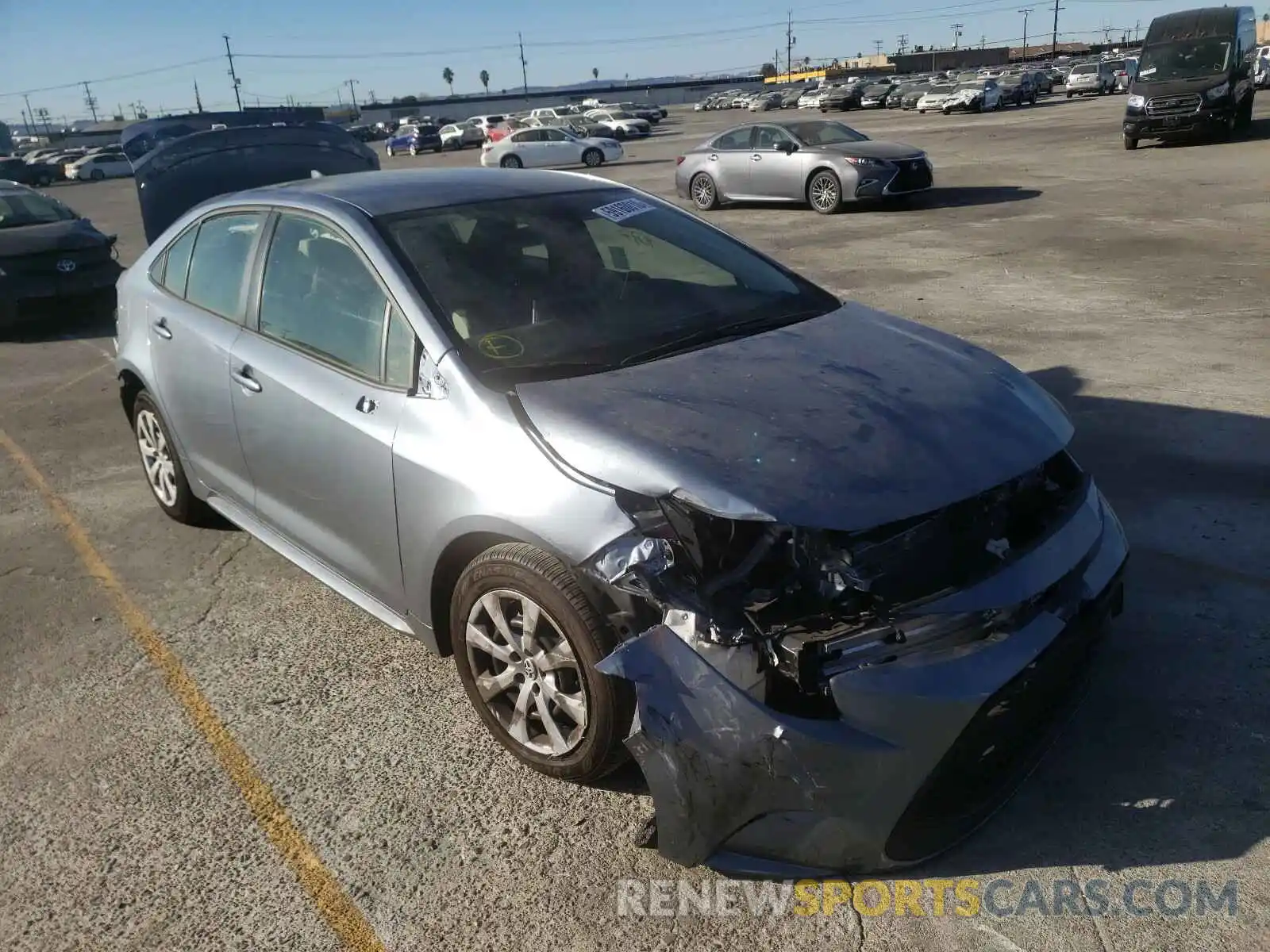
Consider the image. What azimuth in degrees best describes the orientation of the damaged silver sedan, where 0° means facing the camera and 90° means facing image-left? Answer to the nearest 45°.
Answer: approximately 315°

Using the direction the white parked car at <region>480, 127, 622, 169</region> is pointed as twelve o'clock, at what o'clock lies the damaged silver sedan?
The damaged silver sedan is roughly at 3 o'clock from the white parked car.

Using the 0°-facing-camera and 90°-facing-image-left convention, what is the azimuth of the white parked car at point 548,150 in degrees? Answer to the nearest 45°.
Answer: approximately 270°

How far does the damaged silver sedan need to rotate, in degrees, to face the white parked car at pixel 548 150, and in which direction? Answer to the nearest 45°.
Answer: approximately 135° to its left

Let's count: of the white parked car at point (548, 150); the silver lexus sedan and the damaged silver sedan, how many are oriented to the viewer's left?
0

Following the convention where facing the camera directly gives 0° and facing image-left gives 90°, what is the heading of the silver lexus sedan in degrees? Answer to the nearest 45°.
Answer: approximately 315°

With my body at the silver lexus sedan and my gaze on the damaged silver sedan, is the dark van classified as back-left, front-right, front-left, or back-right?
back-left

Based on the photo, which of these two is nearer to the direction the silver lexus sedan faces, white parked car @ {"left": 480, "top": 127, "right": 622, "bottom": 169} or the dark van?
the dark van

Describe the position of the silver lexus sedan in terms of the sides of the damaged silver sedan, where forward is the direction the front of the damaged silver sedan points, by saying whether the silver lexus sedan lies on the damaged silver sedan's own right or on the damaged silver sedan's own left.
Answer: on the damaged silver sedan's own left

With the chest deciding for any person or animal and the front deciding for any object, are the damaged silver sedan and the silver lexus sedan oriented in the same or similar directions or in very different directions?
same or similar directions

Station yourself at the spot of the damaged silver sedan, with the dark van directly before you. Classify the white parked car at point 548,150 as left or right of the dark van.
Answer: left

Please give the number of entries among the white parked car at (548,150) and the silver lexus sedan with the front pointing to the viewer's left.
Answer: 0

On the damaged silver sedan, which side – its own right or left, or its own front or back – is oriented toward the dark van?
left
